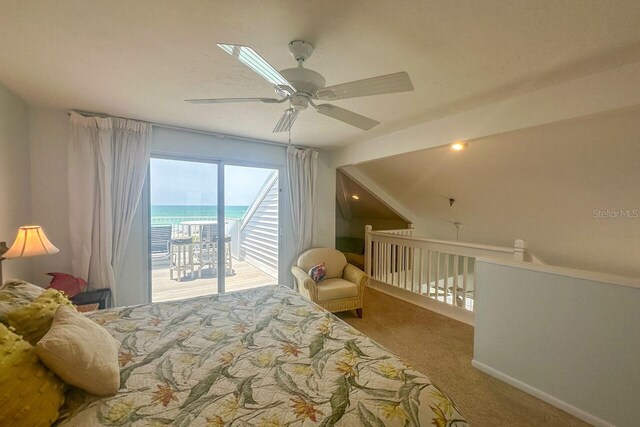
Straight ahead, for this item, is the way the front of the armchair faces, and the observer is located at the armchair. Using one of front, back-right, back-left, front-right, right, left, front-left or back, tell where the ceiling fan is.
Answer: front-right

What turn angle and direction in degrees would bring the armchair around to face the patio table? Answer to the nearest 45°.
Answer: approximately 135° to its right

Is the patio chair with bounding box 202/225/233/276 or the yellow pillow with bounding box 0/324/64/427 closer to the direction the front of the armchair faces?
the yellow pillow

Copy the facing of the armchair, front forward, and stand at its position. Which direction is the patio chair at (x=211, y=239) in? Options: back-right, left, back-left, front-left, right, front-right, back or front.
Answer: back-right
